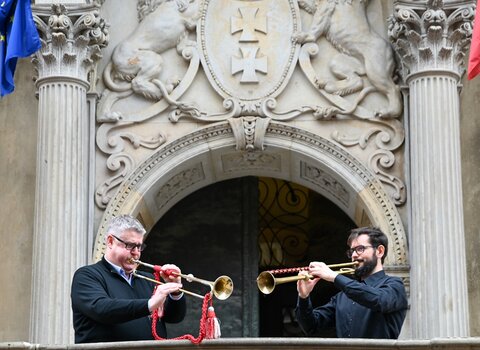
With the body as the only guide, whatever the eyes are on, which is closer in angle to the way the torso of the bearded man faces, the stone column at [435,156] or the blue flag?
the blue flag

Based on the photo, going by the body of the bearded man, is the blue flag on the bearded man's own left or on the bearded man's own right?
on the bearded man's own right

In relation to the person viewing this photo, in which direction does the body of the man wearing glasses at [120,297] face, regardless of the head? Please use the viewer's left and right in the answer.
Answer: facing the viewer and to the right of the viewer

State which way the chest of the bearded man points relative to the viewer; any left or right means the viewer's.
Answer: facing the viewer and to the left of the viewer

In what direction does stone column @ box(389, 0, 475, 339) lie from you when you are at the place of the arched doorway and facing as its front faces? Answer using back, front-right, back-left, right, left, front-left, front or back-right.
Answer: front-left

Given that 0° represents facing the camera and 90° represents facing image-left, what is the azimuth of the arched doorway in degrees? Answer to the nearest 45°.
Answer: approximately 0°

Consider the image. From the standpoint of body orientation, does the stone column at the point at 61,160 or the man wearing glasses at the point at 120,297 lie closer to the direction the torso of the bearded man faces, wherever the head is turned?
the man wearing glasses

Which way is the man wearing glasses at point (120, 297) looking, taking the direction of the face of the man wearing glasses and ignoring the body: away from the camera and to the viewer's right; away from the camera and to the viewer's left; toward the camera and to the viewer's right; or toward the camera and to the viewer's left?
toward the camera and to the viewer's right

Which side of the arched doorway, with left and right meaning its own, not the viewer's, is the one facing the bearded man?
front

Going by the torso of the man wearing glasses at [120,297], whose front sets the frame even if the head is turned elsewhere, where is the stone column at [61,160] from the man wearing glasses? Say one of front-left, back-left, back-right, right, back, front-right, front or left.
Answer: back-left

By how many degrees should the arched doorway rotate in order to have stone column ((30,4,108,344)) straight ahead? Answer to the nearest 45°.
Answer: approximately 45° to its right
